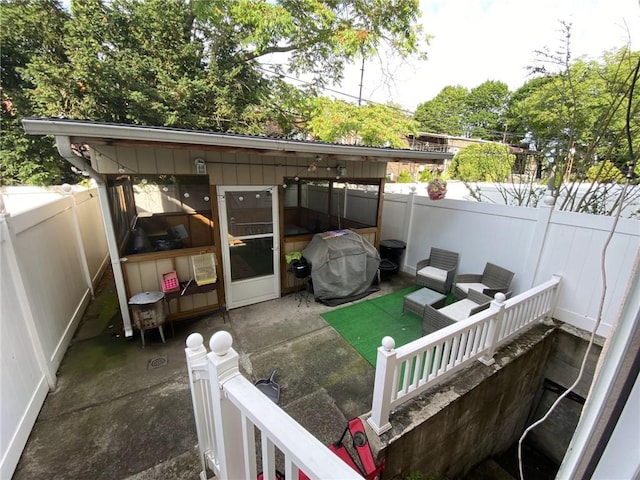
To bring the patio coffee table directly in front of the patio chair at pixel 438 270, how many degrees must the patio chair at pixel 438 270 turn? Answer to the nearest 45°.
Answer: approximately 45° to its left

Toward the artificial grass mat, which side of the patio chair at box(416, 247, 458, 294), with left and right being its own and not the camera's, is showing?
front

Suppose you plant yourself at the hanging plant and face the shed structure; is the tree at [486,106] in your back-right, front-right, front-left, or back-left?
back-right

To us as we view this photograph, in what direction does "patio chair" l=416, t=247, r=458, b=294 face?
facing the viewer and to the left of the viewer

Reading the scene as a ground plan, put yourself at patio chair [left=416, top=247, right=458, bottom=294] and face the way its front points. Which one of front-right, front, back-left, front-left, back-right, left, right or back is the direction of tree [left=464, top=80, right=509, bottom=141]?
back-right

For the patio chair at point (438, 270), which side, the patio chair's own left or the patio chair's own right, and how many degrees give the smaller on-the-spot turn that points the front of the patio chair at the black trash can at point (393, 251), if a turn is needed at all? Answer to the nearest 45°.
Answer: approximately 90° to the patio chair's own right

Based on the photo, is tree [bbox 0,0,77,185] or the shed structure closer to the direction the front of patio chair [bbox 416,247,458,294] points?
the shed structure

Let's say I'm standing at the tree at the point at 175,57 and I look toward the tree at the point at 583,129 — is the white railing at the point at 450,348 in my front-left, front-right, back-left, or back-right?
front-right
